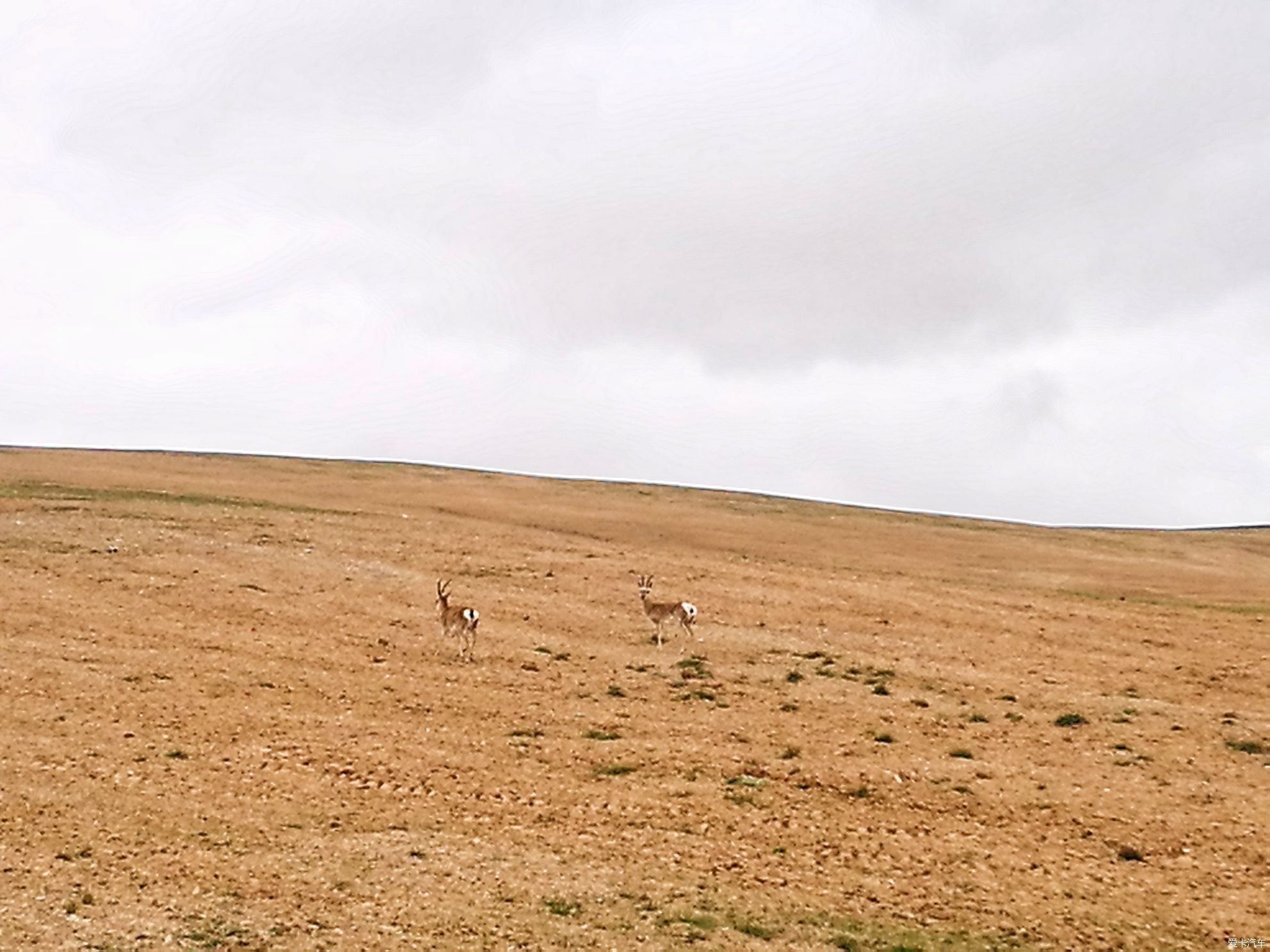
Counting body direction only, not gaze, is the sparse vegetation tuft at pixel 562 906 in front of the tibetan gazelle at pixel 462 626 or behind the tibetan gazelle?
behind

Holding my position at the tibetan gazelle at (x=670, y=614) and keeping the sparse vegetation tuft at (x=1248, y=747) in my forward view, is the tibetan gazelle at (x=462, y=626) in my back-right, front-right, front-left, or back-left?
back-right

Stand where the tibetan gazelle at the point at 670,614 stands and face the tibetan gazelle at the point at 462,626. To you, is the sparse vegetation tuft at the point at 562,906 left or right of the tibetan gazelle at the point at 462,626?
left

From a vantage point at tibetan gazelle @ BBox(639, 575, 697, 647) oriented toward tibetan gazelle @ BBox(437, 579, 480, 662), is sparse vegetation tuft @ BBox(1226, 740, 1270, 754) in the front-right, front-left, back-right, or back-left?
back-left

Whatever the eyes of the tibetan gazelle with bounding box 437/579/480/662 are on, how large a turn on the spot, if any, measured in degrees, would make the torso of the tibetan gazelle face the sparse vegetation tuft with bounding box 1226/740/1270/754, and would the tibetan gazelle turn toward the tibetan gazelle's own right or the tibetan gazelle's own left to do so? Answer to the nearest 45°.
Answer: approximately 180°

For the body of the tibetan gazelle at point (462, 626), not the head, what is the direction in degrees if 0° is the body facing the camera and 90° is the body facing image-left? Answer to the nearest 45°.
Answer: approximately 135°

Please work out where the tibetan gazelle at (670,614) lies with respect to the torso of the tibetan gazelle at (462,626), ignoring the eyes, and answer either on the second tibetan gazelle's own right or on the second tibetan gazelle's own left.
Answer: on the second tibetan gazelle's own right

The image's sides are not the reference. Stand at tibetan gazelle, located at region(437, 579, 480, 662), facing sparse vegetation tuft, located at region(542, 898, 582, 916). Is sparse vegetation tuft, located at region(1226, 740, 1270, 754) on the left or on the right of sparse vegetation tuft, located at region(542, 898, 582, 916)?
left
